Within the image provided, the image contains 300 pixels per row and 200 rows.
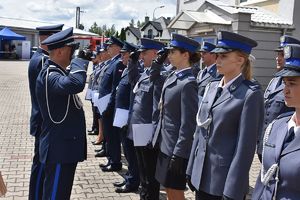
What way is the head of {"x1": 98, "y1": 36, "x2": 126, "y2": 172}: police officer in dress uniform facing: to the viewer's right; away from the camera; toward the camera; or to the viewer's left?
to the viewer's left

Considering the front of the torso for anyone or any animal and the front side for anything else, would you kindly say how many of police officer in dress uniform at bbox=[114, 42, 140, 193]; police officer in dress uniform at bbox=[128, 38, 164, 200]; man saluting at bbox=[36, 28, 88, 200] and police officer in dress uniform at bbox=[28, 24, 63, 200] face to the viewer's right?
2

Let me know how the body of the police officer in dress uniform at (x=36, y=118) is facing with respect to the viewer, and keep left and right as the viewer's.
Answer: facing to the right of the viewer

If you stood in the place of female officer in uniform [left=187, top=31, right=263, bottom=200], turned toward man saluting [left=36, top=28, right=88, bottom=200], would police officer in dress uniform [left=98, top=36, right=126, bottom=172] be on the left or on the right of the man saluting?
right

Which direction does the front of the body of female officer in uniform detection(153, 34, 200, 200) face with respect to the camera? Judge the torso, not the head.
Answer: to the viewer's left

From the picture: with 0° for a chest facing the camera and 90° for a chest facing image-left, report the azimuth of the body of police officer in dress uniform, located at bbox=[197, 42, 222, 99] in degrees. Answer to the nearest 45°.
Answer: approximately 45°

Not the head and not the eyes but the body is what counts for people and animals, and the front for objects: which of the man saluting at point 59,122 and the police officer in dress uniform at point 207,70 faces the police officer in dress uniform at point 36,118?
the police officer in dress uniform at point 207,70

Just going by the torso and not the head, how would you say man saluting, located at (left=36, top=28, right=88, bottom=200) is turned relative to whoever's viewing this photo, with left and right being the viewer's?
facing to the right of the viewer

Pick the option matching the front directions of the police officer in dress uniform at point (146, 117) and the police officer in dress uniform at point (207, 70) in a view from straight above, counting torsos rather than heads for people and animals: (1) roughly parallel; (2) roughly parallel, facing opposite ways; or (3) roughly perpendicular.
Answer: roughly parallel

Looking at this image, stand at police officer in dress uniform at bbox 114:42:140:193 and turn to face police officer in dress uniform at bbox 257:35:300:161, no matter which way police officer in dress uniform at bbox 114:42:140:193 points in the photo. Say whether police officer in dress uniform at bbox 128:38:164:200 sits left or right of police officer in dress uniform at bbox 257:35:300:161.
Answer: right

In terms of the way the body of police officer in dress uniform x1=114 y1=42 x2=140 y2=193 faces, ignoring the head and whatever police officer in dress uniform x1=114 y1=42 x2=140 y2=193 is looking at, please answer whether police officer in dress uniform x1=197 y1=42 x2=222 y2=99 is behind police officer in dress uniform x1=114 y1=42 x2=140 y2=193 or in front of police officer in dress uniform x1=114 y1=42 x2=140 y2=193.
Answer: behind

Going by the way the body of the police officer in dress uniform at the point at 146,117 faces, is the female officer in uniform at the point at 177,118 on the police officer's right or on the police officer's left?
on the police officer's left

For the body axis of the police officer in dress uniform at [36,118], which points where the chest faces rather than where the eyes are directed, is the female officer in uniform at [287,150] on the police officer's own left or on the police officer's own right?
on the police officer's own right

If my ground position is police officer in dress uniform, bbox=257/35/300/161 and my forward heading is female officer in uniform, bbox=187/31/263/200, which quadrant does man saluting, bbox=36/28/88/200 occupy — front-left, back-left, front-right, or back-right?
front-right

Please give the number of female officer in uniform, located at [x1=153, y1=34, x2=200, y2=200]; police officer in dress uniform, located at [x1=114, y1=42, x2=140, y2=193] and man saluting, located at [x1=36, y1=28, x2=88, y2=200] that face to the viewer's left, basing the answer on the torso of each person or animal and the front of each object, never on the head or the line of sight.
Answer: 2

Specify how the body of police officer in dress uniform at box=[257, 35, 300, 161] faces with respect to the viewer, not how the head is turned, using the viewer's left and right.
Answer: facing the viewer and to the left of the viewer

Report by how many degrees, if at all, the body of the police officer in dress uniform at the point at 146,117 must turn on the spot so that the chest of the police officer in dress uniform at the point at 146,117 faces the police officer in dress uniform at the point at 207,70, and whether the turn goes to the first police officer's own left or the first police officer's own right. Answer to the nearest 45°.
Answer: approximately 180°

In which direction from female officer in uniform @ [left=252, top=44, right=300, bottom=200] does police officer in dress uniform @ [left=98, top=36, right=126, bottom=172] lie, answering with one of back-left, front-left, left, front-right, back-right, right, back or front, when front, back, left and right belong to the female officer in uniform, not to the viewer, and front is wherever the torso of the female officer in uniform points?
right
